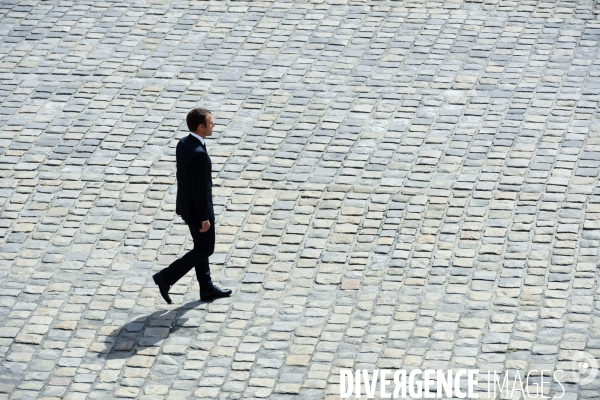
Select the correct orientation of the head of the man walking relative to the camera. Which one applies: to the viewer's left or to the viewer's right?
to the viewer's right

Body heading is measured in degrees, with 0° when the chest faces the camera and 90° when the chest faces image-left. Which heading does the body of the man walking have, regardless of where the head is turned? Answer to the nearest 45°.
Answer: approximately 270°
